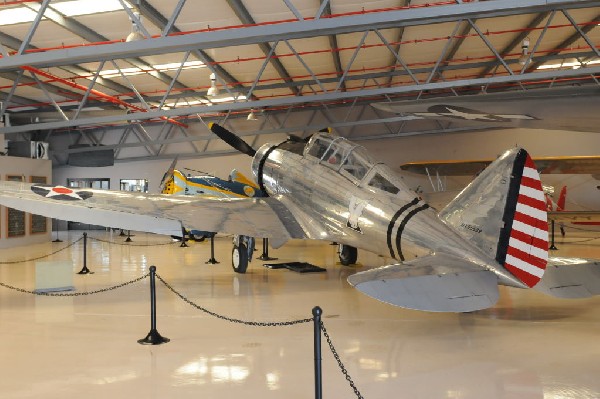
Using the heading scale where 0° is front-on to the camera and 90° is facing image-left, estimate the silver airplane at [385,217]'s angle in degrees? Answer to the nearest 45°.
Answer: approximately 135°
